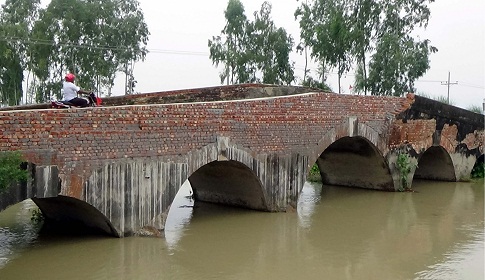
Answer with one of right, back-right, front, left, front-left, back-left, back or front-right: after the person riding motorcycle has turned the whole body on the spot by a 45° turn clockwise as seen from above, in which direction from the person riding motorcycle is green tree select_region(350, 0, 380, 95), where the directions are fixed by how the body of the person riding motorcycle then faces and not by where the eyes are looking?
left

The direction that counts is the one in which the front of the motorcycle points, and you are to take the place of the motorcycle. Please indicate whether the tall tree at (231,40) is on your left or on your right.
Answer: on your left

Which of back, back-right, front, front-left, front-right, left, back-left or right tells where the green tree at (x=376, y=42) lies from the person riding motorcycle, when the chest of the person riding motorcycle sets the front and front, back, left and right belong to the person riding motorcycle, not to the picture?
front-left

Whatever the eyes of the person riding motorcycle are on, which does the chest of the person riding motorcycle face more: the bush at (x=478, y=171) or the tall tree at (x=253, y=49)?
the bush

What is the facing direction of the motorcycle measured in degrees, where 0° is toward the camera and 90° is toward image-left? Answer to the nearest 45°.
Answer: approximately 270°

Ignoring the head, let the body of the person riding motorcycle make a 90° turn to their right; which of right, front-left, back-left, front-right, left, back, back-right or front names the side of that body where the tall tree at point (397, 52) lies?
back-left

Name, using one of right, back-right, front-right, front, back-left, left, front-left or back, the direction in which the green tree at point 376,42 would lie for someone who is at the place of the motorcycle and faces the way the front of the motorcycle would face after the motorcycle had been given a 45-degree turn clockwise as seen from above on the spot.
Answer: left

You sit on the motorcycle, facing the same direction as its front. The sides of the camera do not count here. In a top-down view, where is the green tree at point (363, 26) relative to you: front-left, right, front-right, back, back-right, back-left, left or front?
front-left

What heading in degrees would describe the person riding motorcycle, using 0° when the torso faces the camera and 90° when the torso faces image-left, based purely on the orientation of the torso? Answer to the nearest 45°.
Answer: approximately 270°

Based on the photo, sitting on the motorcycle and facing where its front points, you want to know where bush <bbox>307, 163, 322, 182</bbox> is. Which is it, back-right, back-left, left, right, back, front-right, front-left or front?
front-left
